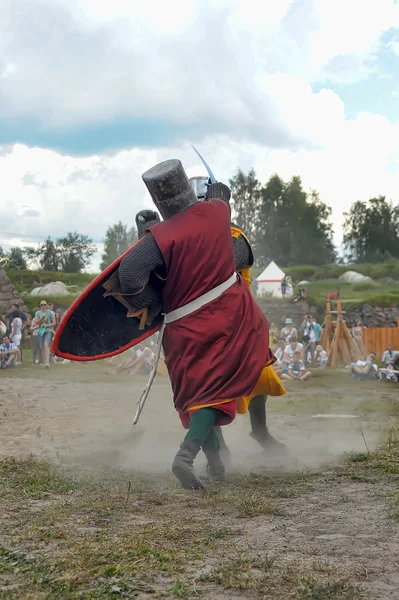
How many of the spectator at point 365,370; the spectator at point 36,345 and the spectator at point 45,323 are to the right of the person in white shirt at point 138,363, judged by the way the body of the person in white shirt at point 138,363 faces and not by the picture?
2

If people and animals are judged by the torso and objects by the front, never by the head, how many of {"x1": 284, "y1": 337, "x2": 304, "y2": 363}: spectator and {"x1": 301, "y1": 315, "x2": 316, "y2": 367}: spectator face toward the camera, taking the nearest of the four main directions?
2

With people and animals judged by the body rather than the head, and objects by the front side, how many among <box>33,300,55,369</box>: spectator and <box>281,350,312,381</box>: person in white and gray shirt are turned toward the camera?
2

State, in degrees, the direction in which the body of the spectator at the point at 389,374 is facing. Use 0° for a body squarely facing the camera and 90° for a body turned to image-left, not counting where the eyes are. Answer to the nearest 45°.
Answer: approximately 45°

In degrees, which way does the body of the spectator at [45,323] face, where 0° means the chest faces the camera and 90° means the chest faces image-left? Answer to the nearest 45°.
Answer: approximately 0°

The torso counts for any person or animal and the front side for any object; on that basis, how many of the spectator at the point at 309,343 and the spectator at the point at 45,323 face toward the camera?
2

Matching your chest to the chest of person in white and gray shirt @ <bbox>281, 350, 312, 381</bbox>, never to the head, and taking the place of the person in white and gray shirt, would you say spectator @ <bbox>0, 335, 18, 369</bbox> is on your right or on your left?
on your right

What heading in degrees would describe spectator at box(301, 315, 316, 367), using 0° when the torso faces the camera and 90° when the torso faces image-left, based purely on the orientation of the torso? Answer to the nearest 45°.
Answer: approximately 0°
